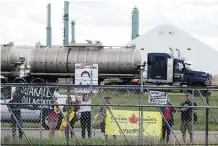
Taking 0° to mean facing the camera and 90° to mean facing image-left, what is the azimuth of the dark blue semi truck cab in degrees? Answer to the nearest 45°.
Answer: approximately 270°

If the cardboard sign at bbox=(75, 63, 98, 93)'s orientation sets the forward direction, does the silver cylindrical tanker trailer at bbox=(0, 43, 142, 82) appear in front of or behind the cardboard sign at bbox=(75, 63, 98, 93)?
behind

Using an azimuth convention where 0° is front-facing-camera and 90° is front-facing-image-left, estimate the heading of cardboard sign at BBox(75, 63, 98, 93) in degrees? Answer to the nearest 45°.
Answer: approximately 0°

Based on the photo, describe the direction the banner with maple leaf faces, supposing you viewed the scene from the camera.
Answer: facing the viewer

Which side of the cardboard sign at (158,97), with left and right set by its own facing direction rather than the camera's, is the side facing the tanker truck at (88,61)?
back

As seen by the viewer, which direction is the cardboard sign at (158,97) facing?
toward the camera

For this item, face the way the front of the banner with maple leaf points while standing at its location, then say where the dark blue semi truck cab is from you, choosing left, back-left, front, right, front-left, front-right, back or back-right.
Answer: back

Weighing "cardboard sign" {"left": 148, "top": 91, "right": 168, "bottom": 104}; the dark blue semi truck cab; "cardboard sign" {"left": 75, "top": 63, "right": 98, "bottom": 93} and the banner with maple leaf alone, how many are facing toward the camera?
3

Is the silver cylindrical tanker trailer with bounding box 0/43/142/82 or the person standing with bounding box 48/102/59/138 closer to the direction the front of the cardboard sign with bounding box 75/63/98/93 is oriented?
the person standing

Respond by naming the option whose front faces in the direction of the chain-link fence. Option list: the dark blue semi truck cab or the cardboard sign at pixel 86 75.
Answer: the cardboard sign

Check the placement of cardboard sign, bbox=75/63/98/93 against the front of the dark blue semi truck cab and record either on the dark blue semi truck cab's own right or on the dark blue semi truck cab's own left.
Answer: on the dark blue semi truck cab's own right

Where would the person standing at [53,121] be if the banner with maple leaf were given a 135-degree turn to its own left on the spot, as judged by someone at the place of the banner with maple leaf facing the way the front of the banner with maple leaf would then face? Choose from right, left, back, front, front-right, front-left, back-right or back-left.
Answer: back-left

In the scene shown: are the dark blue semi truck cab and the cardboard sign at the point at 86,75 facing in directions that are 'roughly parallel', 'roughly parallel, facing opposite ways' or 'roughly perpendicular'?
roughly perpendicular

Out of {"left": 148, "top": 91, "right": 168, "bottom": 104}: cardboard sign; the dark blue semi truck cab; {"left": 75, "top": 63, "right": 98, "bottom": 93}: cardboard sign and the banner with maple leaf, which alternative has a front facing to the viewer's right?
the dark blue semi truck cab

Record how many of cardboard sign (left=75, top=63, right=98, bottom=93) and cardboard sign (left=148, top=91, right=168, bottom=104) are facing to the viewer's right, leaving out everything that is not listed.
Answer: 0
